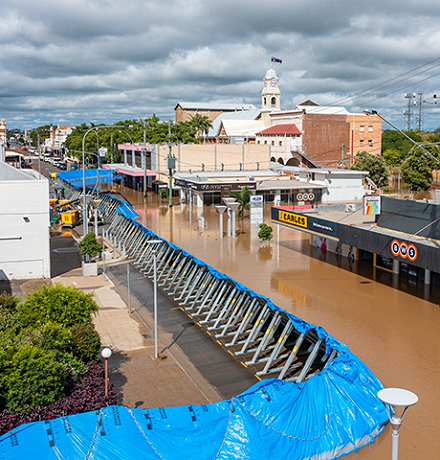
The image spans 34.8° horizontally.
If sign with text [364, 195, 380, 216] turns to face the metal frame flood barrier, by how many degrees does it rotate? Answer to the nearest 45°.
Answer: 0° — it already faces it

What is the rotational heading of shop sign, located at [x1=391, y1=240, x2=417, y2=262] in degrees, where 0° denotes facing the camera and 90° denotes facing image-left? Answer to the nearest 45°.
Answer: approximately 45°

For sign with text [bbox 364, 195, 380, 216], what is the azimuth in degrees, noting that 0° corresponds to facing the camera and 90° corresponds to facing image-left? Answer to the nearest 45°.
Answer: approximately 0°

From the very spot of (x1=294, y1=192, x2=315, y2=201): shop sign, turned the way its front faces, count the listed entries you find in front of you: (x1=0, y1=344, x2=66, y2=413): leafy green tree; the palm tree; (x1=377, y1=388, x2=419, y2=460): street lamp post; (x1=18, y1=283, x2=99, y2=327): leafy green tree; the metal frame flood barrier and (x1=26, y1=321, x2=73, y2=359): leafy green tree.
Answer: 5

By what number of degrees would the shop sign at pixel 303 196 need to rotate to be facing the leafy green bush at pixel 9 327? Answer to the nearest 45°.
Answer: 0° — it already faces it

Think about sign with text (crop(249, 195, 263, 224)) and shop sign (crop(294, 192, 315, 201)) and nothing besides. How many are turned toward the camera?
2

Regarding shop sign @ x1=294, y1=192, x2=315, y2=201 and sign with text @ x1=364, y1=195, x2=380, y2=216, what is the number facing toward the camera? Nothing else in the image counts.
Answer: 2

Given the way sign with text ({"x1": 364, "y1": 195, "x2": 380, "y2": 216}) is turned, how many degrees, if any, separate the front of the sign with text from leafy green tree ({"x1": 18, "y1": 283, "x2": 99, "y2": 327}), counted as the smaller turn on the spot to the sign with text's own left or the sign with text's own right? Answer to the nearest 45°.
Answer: approximately 45° to the sign with text's own right

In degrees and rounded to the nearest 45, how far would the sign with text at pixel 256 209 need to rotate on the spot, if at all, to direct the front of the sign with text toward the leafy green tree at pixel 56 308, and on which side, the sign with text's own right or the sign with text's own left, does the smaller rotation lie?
0° — it already faces it

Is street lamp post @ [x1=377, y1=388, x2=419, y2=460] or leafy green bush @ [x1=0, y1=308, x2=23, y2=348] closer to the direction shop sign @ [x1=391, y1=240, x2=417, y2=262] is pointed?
the leafy green bush
